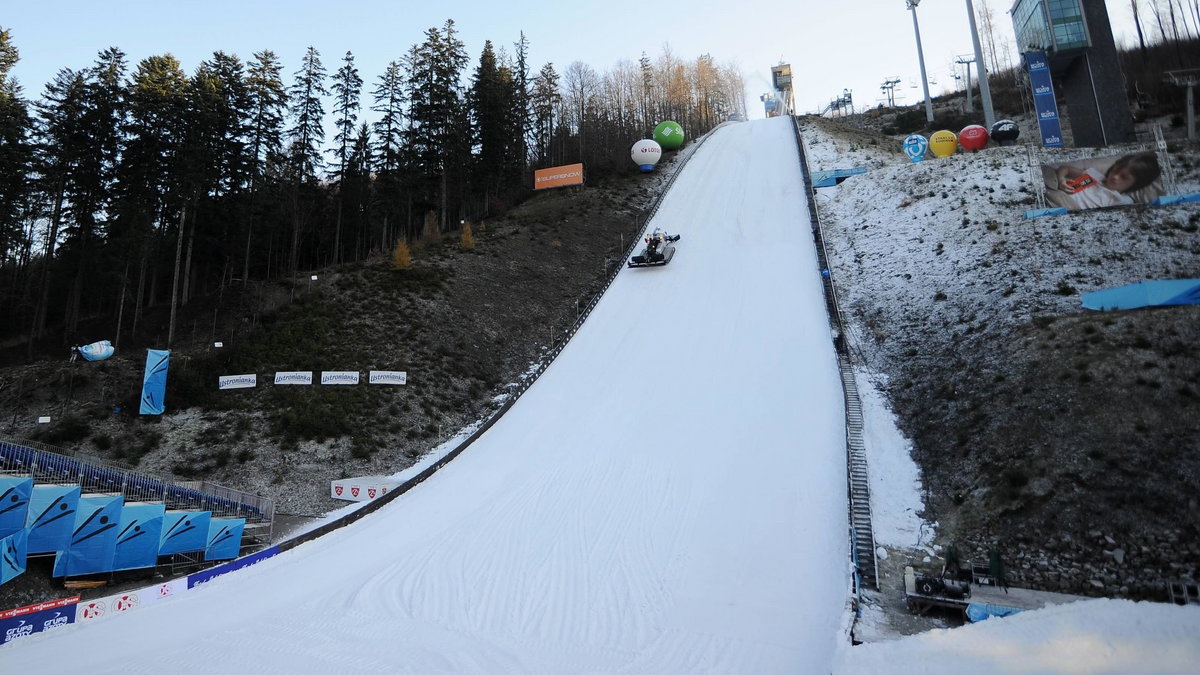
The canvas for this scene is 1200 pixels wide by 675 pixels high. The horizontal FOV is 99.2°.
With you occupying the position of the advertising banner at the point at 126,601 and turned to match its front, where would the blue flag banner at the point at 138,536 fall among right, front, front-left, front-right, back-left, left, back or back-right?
back-left

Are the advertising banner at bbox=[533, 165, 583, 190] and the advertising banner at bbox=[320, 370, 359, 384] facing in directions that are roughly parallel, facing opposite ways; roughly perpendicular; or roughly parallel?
roughly parallel

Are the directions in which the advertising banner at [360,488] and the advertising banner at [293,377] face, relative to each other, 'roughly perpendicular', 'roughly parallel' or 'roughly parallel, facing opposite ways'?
roughly parallel

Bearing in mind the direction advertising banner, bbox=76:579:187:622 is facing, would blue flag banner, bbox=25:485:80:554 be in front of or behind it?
behind

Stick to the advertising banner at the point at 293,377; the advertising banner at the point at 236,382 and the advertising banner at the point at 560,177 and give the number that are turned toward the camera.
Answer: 3

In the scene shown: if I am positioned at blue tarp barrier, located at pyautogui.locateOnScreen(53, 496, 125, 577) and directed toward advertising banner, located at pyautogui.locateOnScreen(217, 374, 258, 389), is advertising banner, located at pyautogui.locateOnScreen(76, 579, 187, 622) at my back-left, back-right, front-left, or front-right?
back-right

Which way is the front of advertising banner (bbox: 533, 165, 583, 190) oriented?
toward the camera

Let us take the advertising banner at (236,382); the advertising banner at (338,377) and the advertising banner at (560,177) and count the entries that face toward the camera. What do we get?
3

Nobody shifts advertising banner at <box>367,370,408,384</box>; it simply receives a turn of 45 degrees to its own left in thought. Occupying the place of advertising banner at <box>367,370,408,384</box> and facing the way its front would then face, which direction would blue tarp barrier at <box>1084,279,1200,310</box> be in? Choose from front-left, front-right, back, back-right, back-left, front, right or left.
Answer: front

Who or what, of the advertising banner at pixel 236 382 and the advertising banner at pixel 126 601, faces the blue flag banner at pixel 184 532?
the advertising banner at pixel 236 382

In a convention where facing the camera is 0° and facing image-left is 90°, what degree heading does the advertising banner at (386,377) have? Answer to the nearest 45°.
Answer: approximately 0°

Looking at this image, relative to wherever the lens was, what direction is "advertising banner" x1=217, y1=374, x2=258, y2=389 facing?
facing the viewer

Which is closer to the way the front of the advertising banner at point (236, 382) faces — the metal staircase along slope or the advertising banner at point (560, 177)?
the metal staircase along slope

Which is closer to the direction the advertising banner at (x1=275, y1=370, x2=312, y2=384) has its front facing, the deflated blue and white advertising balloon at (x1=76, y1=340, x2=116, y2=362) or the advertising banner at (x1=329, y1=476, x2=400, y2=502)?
the advertising banner

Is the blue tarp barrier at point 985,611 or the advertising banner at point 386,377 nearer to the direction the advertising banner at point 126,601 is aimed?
the blue tarp barrier

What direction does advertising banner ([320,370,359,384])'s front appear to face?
toward the camera

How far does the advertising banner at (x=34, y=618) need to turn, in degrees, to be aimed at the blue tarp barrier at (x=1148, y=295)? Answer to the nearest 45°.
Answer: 0° — it already faces it
